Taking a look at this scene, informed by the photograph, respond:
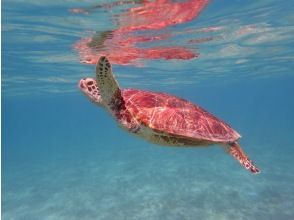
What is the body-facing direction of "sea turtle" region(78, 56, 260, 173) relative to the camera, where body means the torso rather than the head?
to the viewer's left
